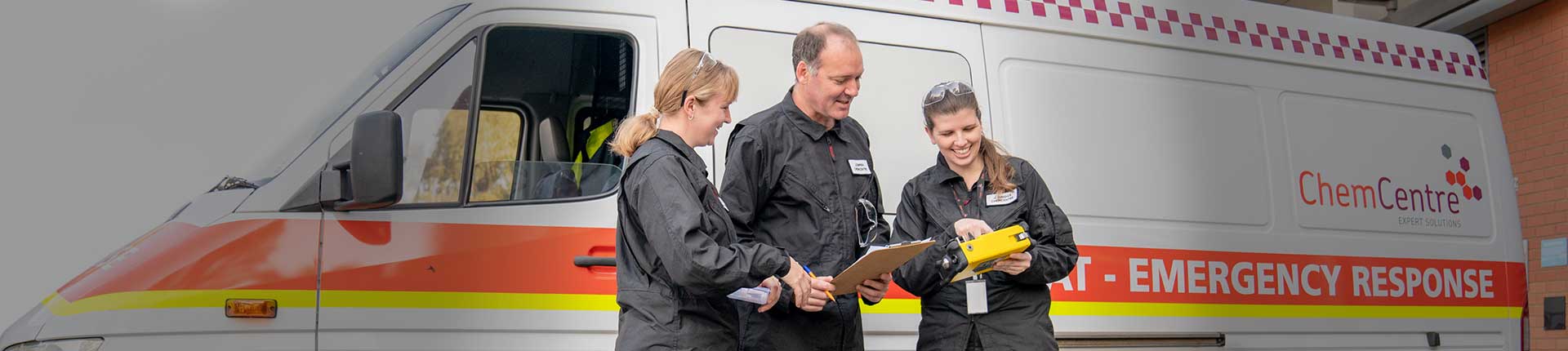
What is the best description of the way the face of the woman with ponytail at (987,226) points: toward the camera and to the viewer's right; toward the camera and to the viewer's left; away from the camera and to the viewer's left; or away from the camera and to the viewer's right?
toward the camera and to the viewer's left

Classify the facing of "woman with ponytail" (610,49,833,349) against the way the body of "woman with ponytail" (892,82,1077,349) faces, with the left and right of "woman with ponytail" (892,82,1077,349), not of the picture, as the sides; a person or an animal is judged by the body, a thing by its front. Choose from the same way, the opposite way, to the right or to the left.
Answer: to the left

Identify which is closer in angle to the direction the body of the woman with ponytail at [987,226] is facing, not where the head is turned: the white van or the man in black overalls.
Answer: the man in black overalls

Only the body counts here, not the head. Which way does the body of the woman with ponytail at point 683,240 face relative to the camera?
to the viewer's right

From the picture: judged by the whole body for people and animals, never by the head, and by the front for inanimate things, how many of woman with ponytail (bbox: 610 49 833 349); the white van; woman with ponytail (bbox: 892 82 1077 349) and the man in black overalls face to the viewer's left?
1

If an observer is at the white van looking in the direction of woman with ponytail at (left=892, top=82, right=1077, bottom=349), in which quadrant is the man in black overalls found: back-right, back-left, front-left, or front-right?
front-right

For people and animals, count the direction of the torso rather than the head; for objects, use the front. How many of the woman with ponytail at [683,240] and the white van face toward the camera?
0

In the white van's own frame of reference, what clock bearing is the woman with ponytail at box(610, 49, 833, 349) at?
The woman with ponytail is roughly at 10 o'clock from the white van.

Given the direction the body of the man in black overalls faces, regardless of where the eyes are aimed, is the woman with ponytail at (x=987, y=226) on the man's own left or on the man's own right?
on the man's own left

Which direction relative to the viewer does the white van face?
to the viewer's left

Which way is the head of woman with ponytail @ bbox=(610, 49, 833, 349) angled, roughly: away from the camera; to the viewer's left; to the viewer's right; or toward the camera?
to the viewer's right

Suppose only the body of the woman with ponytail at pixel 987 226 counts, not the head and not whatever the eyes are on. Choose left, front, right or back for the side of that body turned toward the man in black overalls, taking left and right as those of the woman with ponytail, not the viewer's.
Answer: right

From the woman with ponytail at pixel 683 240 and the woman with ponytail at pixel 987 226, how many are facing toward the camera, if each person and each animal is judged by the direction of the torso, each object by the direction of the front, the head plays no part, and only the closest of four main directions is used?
1

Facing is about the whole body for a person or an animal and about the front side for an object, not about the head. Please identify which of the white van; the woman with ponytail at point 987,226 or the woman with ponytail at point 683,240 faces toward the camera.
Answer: the woman with ponytail at point 987,226

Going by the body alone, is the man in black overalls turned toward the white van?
no

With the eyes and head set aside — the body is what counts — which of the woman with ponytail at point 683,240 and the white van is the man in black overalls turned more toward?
the woman with ponytail

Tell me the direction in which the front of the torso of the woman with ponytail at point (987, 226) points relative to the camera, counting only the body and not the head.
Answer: toward the camera
